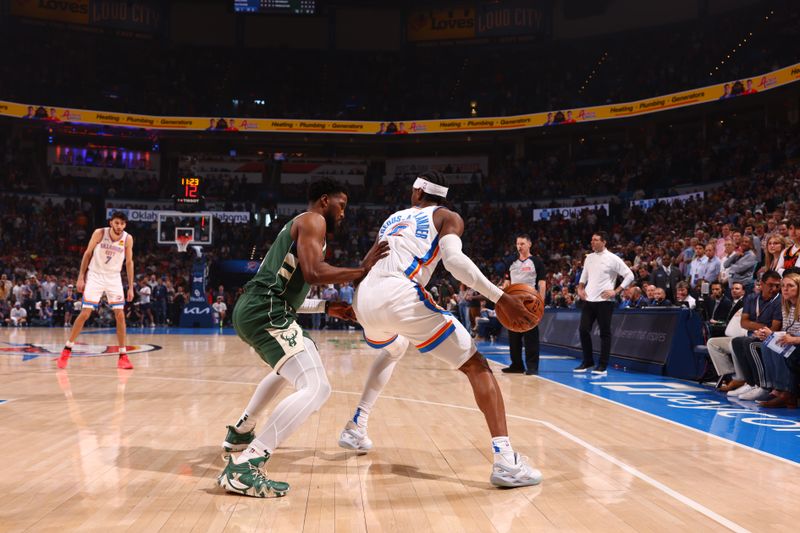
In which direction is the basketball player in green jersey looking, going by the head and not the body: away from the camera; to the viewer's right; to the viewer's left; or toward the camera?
to the viewer's right

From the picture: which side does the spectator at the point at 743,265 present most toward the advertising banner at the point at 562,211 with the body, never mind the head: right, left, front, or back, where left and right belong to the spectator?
right

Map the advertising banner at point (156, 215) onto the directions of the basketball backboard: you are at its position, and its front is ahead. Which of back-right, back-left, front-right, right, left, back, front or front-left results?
back

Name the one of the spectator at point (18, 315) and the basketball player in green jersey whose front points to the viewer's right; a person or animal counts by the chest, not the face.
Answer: the basketball player in green jersey

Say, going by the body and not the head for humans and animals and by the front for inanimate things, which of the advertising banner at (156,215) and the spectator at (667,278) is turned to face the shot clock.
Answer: the advertising banner

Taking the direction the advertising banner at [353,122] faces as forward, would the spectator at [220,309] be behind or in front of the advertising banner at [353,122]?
in front

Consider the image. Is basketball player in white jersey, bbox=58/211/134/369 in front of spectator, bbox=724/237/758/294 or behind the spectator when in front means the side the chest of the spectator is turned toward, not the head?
in front

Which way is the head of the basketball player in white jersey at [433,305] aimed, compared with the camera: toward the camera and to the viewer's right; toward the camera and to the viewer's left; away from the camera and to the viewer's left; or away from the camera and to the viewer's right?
away from the camera and to the viewer's left

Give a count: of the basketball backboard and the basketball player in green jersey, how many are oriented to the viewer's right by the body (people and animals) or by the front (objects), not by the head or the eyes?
1

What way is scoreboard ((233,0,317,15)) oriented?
toward the camera

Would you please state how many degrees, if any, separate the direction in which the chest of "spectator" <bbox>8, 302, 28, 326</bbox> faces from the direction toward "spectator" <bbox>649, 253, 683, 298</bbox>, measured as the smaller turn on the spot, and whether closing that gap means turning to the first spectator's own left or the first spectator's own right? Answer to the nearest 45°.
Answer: approximately 45° to the first spectator's own left

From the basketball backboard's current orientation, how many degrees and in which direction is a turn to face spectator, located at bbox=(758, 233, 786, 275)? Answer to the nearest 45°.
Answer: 0° — it already faces them

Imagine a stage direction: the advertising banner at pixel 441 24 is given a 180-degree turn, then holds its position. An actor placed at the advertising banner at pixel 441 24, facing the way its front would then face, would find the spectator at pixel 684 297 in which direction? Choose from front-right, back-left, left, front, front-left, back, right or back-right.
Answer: back

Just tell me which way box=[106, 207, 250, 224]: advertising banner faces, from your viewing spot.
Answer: facing the viewer

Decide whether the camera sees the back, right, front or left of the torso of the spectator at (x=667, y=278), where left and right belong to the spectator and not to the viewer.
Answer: front

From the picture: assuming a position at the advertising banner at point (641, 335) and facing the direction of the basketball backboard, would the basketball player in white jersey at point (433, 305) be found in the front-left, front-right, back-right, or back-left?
back-left

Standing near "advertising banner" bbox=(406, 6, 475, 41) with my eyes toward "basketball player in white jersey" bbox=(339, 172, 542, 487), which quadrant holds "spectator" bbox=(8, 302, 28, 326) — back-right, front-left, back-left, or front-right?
front-right

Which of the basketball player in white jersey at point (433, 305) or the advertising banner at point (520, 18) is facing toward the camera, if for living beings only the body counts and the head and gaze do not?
the advertising banner

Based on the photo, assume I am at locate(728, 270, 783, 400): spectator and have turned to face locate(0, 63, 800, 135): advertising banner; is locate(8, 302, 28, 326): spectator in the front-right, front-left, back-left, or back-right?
front-left

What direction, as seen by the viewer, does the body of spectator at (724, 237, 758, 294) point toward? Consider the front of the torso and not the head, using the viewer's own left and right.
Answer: facing the viewer and to the left of the viewer
